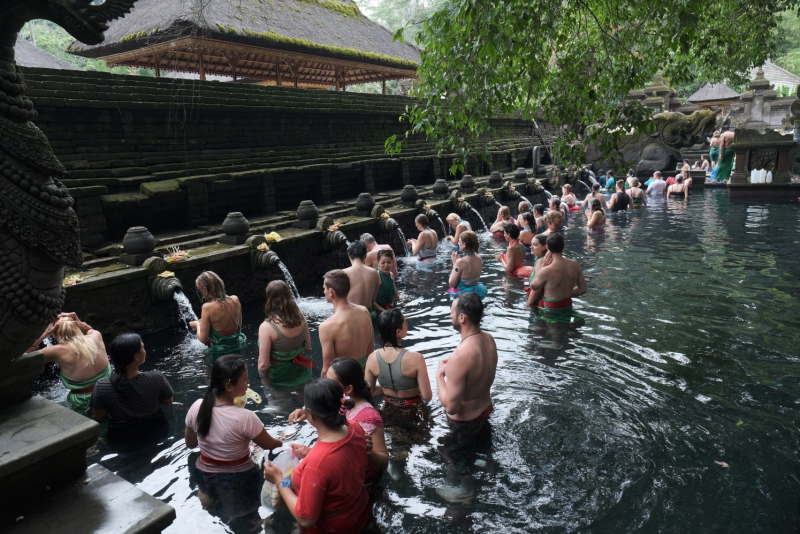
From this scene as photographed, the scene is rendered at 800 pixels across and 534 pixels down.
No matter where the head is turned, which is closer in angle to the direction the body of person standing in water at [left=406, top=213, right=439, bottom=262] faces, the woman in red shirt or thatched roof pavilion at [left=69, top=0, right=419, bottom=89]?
the thatched roof pavilion

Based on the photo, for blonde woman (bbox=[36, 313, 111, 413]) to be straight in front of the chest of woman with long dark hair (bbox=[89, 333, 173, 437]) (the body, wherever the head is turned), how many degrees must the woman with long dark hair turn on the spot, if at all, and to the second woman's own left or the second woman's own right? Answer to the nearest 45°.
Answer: approximately 45° to the second woman's own left

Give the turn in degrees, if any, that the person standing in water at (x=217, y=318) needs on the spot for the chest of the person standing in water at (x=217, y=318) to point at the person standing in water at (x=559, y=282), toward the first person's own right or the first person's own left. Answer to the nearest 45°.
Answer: approximately 135° to the first person's own right

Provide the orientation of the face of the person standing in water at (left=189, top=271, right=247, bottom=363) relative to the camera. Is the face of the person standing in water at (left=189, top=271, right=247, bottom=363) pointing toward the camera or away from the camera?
away from the camera

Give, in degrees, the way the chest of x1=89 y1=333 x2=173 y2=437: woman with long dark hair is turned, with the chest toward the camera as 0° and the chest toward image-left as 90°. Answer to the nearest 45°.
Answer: approximately 180°

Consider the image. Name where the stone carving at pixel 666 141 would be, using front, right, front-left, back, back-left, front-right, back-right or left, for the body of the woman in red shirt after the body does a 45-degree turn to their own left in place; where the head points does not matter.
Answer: back-right

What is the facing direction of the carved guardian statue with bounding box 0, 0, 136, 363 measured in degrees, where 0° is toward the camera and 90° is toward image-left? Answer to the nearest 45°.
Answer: approximately 270°

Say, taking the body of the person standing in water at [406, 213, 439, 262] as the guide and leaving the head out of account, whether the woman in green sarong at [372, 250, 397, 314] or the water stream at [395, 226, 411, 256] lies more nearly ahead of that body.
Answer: the water stream

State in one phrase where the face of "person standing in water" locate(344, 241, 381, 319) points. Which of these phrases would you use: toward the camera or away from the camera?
away from the camera

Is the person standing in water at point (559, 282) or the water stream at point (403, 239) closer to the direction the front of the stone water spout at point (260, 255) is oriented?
the person standing in water

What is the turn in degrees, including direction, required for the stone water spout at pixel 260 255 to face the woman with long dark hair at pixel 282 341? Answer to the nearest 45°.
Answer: approximately 45° to its right

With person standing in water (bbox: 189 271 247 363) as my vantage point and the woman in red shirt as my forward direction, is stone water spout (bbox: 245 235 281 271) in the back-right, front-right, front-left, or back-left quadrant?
back-left

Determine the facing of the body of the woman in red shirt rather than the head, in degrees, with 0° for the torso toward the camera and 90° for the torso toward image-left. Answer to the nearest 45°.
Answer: approximately 135°

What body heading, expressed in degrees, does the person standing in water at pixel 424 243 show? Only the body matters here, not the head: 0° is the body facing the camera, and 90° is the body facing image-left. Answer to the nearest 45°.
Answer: approximately 135°
